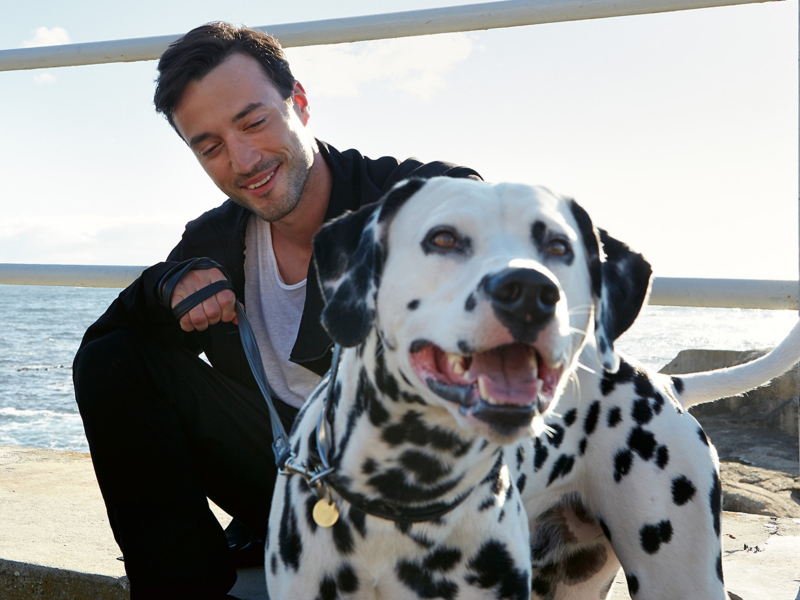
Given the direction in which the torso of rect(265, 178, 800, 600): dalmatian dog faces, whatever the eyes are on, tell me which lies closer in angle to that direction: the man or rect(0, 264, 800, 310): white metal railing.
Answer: the man

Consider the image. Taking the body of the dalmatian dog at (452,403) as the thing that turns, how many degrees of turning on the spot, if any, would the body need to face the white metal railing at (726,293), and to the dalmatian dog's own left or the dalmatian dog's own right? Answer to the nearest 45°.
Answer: approximately 180°

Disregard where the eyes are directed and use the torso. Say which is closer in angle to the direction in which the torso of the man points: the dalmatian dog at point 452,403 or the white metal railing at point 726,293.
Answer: the dalmatian dog

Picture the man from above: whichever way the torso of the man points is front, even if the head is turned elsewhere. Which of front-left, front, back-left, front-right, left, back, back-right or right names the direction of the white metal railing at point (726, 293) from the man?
back-left

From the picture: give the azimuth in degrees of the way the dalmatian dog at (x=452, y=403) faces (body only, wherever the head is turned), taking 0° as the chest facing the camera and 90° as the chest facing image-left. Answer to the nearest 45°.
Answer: approximately 45°

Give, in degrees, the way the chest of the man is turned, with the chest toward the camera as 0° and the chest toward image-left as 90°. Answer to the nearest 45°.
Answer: approximately 45°

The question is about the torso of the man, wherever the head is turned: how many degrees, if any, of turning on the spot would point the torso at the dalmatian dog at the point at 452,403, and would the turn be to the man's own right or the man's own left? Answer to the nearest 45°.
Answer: approximately 90° to the man's own left

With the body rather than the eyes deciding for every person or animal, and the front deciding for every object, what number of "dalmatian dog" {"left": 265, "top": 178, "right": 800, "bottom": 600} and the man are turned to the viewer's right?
0
